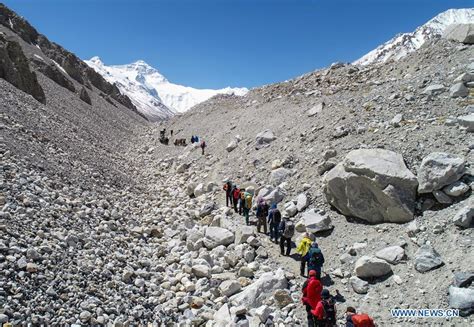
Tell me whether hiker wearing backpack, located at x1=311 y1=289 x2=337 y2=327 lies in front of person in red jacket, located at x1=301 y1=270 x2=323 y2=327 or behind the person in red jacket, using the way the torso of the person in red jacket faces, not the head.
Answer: behind

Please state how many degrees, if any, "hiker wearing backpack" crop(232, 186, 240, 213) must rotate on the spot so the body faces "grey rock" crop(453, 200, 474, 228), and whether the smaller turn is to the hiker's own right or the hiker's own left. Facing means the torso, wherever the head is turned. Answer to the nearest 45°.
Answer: approximately 180°

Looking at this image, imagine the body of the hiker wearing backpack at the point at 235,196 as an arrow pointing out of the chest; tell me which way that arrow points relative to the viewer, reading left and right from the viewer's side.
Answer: facing away from the viewer and to the left of the viewer

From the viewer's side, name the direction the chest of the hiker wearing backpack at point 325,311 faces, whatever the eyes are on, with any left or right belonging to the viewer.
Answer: facing away from the viewer and to the left of the viewer

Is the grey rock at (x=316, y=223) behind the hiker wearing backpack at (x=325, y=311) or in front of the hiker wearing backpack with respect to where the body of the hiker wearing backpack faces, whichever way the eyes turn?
in front

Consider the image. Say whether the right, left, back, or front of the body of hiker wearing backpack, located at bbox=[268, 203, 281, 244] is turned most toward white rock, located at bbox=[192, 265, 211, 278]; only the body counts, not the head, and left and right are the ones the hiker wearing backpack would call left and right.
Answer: left

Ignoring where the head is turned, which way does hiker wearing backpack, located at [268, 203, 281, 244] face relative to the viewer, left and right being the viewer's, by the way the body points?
facing away from the viewer and to the left of the viewer

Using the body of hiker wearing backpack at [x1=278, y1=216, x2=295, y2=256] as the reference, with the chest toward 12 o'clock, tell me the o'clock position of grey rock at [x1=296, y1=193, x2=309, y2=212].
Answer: The grey rock is roughly at 2 o'clock from the hiker wearing backpack.

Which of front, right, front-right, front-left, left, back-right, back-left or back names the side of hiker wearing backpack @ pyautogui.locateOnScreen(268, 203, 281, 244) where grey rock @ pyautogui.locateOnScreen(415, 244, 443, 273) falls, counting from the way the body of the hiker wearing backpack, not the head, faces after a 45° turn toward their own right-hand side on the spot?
back-right
